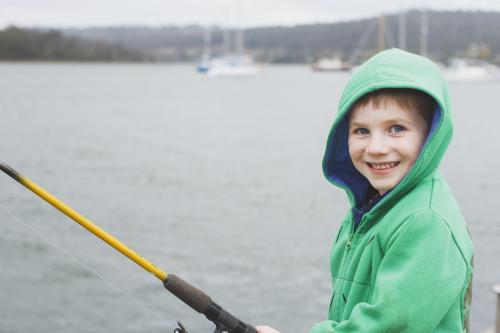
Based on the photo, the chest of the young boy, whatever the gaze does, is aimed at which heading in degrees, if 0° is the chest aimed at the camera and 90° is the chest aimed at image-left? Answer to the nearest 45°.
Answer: approximately 45°
